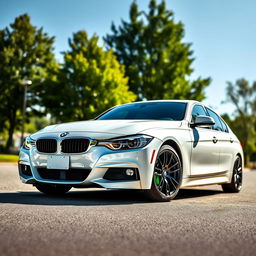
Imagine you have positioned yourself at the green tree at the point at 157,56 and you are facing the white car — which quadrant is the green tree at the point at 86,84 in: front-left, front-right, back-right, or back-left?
front-right

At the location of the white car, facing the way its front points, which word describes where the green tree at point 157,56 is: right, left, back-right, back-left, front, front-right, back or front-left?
back-right

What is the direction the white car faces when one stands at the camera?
facing the viewer and to the left of the viewer

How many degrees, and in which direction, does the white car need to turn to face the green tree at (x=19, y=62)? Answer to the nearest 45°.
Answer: approximately 135° to its right

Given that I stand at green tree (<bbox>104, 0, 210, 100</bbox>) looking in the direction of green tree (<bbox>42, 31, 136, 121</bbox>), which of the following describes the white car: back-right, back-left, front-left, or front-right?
front-left

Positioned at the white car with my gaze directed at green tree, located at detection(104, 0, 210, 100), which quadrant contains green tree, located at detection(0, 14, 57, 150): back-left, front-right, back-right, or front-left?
front-left

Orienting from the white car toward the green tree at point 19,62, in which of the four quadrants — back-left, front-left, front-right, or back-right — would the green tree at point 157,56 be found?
front-right

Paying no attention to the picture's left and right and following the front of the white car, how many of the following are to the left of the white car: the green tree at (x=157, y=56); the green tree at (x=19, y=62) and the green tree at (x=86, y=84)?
0

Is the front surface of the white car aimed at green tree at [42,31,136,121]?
no

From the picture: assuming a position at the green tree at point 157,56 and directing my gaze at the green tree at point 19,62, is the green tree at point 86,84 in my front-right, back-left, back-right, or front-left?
front-left
